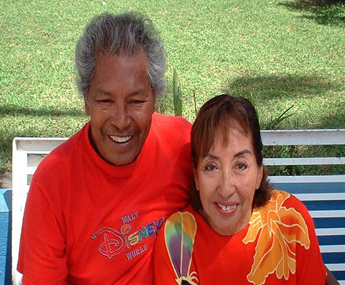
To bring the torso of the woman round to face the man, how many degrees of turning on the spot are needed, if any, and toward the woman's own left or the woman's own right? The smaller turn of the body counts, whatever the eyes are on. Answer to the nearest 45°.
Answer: approximately 90° to the woman's own right

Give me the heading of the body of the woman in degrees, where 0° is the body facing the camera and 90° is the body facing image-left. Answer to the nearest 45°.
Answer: approximately 0°
